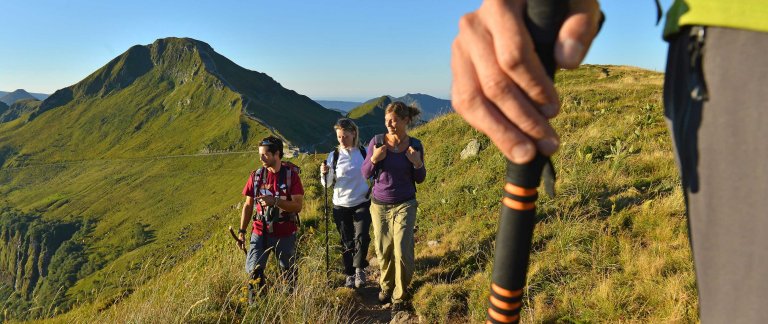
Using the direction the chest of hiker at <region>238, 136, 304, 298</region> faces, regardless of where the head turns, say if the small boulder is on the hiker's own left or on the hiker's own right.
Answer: on the hiker's own left

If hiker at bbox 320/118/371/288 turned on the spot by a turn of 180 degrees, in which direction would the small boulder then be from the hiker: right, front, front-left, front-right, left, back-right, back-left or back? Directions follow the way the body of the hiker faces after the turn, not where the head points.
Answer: front-right

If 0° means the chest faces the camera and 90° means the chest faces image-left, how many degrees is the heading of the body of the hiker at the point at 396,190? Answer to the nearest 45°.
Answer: approximately 0°

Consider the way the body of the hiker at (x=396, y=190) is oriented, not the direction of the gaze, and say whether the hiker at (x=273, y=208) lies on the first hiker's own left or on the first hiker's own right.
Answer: on the first hiker's own right

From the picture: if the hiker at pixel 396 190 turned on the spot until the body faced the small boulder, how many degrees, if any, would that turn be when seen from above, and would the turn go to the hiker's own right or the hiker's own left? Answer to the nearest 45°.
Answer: approximately 180°

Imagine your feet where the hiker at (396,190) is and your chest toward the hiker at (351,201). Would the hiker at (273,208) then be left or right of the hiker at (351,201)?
left

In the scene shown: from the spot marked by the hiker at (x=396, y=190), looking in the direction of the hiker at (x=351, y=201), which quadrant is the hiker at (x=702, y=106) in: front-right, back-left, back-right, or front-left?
back-left

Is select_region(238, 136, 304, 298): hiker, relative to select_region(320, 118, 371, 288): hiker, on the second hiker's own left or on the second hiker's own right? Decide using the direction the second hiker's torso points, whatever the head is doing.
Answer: on the second hiker's own right

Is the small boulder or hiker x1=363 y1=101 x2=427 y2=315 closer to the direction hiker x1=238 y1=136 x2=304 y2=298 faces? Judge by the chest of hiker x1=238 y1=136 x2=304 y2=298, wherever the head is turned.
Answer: the hiker

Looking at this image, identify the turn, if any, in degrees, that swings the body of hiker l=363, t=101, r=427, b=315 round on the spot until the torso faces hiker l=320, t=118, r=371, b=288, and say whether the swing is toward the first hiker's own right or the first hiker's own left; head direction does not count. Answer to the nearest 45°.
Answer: approximately 135° to the first hiker's own right
